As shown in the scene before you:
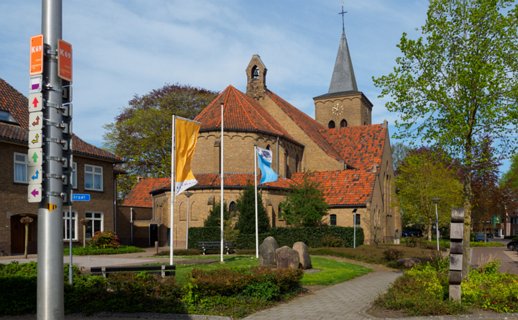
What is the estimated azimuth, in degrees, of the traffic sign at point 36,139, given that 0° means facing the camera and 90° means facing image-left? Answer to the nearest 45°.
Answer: approximately 0°

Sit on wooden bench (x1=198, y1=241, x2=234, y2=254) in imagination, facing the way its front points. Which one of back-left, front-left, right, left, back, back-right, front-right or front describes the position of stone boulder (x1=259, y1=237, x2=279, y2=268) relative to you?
front

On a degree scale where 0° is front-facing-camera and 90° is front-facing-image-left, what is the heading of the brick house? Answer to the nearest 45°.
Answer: approximately 315°

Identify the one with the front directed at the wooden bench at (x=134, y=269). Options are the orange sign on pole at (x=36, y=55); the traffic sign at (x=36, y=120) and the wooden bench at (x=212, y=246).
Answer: the wooden bench at (x=212, y=246)

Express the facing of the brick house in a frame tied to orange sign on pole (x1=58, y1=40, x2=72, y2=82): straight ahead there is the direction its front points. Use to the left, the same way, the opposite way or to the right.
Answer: the same way

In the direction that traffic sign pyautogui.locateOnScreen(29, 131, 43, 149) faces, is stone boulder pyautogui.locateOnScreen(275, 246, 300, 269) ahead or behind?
behind

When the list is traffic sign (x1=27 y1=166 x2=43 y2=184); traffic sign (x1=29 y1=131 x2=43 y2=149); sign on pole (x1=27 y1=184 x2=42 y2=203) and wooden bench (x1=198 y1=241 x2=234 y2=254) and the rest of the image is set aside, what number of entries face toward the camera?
4

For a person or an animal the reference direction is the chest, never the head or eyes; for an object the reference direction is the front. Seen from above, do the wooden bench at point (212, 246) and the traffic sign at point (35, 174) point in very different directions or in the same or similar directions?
same or similar directions

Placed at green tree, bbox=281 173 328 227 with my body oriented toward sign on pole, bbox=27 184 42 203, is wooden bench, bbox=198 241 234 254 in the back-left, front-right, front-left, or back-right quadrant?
front-right

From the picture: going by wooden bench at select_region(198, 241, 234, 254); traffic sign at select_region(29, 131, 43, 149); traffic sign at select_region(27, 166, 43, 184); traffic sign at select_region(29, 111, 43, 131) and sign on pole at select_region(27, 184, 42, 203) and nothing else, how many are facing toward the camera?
5

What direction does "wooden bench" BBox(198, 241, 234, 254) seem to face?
toward the camera

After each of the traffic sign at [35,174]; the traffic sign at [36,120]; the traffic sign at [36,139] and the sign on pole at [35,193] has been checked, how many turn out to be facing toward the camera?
4

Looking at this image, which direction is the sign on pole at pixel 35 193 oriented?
toward the camera
